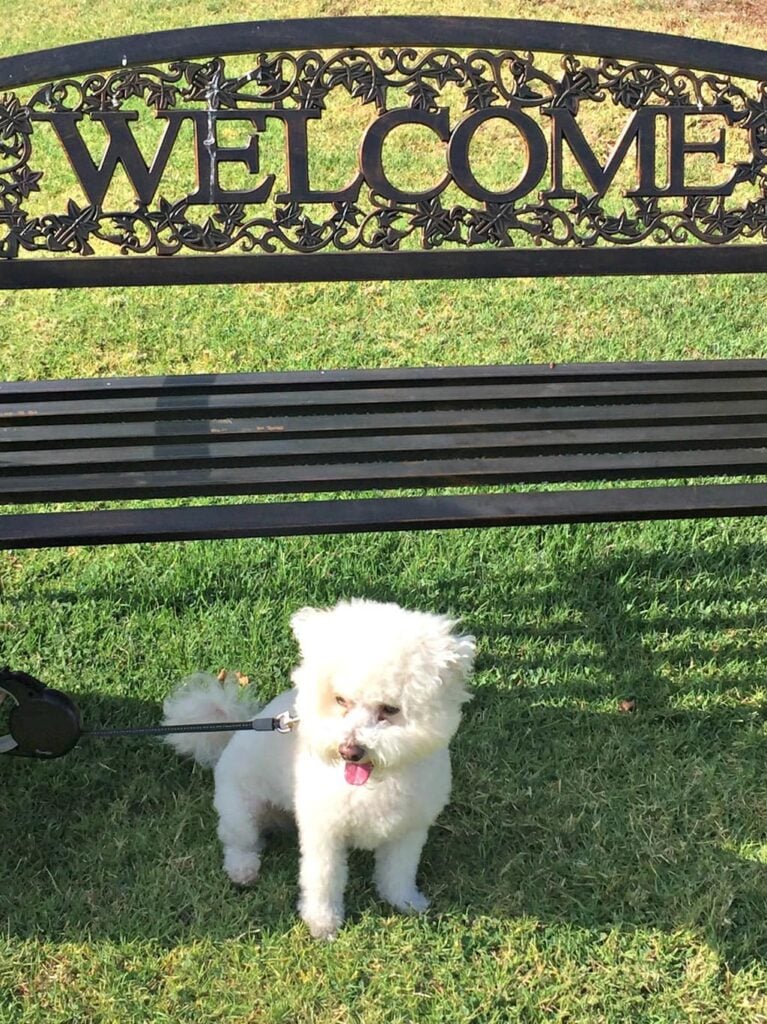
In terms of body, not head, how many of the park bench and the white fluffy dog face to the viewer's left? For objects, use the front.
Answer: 0

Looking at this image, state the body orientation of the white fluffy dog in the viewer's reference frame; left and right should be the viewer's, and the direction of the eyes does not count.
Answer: facing the viewer and to the right of the viewer

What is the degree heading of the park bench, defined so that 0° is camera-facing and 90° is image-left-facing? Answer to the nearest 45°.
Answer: approximately 0°
